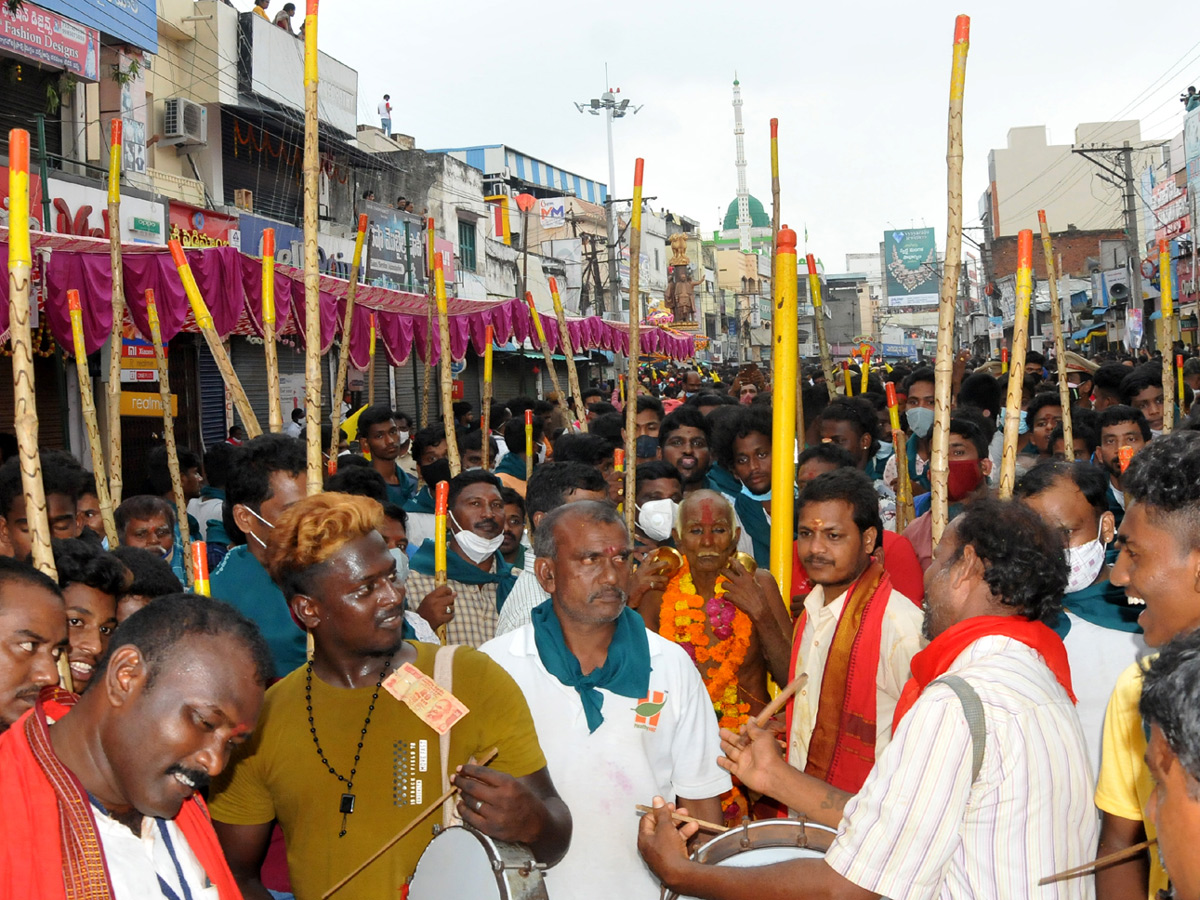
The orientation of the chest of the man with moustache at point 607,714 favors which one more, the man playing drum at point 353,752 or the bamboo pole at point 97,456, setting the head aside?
the man playing drum

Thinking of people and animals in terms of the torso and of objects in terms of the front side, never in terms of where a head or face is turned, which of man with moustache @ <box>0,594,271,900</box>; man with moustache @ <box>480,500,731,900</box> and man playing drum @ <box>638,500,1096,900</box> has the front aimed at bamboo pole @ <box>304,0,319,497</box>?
the man playing drum

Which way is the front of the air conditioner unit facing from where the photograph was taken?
facing the viewer and to the right of the viewer

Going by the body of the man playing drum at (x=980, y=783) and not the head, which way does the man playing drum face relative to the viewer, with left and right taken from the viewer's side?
facing away from the viewer and to the left of the viewer

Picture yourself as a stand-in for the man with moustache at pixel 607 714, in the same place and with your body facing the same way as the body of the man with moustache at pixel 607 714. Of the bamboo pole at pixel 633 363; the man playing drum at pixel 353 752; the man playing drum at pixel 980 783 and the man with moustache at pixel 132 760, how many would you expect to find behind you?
1

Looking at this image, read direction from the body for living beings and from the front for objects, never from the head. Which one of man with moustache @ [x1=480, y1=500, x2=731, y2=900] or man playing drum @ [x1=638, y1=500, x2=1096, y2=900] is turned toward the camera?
the man with moustache

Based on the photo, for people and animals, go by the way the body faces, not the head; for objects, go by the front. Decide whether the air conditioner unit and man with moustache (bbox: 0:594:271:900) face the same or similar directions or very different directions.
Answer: same or similar directions

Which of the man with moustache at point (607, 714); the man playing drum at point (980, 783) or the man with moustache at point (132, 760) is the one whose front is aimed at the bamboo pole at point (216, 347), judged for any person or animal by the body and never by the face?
the man playing drum

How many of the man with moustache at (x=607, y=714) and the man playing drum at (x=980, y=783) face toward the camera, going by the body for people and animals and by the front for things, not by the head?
1

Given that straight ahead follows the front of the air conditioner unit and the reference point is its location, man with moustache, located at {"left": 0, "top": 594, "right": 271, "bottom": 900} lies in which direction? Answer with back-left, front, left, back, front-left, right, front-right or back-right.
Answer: front-right

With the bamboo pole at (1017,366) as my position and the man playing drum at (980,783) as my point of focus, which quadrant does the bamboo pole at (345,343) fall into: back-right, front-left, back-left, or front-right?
back-right

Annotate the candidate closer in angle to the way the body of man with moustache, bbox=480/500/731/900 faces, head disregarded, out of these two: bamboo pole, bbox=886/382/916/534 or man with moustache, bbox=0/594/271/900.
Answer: the man with moustache

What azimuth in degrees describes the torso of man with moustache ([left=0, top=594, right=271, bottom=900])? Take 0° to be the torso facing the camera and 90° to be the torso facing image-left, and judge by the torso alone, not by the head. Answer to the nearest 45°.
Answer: approximately 315°

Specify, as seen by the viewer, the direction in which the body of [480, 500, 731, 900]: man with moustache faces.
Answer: toward the camera

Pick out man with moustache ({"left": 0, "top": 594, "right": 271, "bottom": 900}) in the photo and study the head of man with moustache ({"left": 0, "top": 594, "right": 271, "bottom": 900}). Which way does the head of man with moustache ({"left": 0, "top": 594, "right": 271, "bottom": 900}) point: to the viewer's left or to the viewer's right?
to the viewer's right

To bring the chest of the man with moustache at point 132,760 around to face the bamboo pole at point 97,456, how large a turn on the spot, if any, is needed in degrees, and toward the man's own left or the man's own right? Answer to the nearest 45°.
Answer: approximately 135° to the man's own left
